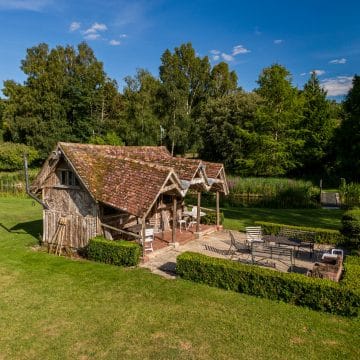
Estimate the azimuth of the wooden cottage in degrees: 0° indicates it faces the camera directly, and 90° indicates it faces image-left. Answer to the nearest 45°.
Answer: approximately 315°

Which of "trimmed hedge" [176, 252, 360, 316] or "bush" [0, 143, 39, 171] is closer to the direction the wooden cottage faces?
the trimmed hedge

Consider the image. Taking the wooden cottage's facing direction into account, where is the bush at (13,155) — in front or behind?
behind

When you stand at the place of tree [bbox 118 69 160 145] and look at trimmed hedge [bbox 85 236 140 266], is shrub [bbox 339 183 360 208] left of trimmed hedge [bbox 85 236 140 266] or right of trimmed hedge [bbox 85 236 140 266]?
left

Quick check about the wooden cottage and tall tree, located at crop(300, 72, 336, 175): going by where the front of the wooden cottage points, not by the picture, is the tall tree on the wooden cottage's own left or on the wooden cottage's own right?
on the wooden cottage's own left

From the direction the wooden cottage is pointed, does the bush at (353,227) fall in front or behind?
in front

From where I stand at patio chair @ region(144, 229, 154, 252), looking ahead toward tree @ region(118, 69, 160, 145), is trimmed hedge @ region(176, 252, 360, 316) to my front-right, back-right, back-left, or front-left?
back-right

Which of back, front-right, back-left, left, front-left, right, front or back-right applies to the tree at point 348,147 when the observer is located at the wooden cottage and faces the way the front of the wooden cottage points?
left

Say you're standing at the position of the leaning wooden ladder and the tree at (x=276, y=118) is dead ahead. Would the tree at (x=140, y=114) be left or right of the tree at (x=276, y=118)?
left
